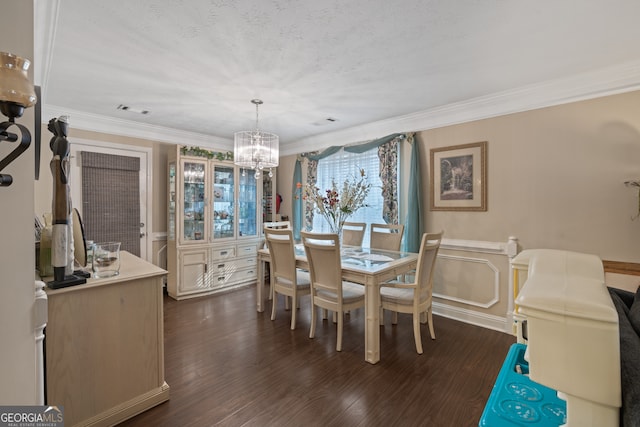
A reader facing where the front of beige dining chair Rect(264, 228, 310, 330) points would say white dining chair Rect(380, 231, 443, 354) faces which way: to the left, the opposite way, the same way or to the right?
to the left

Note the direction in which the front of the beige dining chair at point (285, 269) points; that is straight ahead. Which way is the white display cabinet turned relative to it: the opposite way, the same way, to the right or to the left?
to the right

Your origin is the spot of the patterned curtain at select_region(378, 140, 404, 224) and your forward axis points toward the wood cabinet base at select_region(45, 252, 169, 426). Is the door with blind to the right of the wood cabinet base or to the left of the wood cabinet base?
right

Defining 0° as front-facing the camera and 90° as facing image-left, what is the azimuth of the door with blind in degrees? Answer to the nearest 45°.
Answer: approximately 315°

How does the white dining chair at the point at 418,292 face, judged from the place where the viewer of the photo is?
facing away from the viewer and to the left of the viewer

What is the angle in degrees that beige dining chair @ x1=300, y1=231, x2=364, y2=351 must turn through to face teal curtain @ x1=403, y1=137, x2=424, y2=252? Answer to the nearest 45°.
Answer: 0° — it already faces it

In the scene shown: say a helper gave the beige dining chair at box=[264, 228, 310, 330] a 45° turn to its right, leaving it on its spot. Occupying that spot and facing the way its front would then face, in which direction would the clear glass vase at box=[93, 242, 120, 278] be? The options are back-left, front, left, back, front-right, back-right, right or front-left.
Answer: back-right

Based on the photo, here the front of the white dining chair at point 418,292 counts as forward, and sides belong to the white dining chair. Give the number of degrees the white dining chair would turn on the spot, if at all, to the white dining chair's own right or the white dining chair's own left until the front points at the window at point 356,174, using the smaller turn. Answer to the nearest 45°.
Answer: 0° — it already faces it

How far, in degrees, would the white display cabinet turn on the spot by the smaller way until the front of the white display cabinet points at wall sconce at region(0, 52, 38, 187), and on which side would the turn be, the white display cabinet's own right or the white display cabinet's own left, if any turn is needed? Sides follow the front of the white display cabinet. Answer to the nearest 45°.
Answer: approximately 45° to the white display cabinet's own right

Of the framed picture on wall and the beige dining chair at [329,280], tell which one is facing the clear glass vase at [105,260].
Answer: the framed picture on wall

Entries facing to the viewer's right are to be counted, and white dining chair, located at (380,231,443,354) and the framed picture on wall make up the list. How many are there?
0

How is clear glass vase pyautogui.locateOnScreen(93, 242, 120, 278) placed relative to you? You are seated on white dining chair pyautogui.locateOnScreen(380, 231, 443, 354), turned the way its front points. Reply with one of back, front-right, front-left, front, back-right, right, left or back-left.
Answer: left

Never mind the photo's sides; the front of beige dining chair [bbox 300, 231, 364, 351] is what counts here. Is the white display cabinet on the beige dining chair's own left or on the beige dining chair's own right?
on the beige dining chair's own left

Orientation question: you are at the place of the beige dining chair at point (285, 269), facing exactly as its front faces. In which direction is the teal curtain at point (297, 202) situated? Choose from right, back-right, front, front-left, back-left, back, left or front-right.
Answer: front-left

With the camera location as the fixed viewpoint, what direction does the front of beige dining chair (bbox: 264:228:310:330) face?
facing away from the viewer and to the right of the viewer

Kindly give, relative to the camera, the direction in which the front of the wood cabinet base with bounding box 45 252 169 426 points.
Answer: facing away from the viewer and to the right of the viewer
